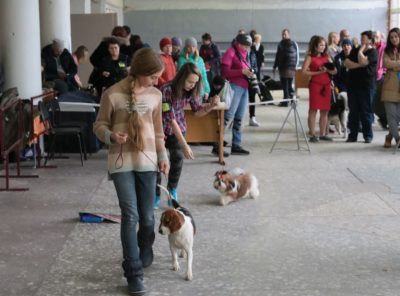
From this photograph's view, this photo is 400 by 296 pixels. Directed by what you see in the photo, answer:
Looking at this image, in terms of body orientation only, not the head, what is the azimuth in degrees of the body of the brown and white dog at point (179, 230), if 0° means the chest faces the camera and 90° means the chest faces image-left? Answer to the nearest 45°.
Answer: approximately 0°

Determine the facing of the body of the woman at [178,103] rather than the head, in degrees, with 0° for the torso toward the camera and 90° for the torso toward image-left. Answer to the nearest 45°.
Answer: approximately 315°

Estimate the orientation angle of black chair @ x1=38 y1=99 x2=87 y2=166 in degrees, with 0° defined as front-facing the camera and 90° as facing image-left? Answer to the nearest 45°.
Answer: approximately 270°

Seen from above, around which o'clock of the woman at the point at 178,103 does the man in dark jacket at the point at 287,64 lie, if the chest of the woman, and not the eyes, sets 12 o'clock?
The man in dark jacket is roughly at 8 o'clock from the woman.

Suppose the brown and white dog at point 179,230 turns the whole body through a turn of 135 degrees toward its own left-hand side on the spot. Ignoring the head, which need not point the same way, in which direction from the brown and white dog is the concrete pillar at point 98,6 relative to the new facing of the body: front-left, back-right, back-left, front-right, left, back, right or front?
front-left

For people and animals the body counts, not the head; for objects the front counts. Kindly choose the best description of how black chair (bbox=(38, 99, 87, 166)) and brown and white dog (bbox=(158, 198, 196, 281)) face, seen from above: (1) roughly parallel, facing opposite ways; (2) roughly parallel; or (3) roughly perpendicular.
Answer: roughly perpendicular

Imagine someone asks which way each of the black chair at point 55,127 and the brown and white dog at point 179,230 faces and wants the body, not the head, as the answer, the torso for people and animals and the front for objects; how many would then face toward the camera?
1
